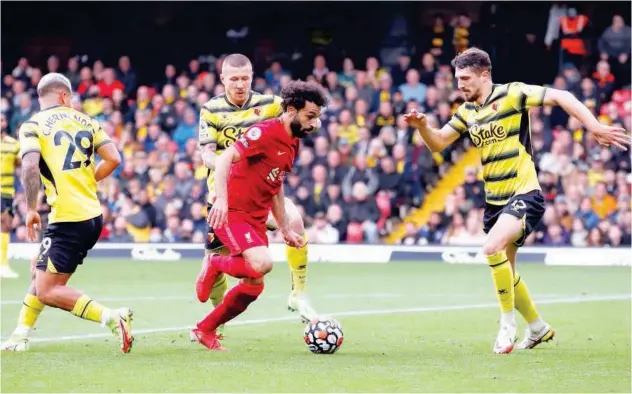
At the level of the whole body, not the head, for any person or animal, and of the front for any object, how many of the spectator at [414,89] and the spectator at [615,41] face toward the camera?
2

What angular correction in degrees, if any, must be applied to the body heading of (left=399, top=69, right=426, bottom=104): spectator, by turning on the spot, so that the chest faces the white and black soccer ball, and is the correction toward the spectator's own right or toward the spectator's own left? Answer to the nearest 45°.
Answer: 0° — they already face it

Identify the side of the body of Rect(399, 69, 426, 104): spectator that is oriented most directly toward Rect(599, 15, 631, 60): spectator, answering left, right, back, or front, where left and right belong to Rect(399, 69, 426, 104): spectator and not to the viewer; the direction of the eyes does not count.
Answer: left

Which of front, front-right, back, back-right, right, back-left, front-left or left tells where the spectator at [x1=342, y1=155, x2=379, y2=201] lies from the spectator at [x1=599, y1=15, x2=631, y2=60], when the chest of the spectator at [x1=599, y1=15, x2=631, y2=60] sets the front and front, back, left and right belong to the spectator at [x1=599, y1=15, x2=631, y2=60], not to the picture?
front-right

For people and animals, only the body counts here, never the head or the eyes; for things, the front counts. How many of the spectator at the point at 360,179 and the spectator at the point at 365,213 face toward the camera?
2

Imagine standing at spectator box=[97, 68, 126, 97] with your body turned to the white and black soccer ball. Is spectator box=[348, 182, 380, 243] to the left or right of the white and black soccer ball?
left

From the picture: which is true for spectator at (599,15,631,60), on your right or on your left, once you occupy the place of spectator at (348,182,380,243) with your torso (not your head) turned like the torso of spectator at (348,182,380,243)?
on your left

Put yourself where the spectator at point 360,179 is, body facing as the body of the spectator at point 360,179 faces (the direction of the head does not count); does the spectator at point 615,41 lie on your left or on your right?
on your left

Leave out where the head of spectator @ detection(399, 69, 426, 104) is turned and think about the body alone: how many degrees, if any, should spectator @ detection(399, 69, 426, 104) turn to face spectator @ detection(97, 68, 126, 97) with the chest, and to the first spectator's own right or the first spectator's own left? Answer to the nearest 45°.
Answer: approximately 90° to the first spectator's own right
